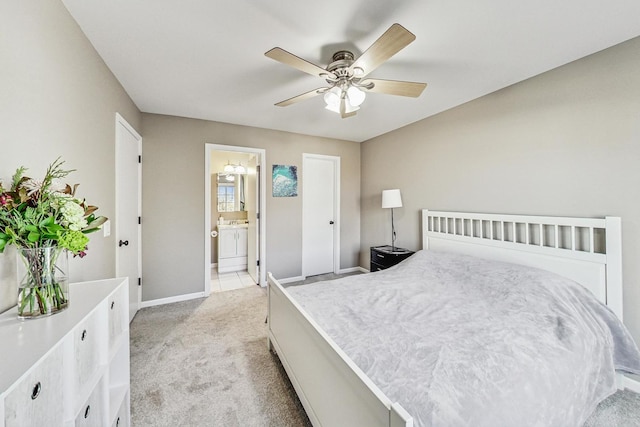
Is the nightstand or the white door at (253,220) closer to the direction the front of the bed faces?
the white door

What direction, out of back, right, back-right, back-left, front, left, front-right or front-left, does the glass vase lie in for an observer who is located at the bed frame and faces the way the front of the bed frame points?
front

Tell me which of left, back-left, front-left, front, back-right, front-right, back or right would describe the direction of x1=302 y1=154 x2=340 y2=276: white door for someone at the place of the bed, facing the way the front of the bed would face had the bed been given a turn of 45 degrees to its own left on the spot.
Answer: back-right

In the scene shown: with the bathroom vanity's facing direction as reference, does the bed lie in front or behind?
in front

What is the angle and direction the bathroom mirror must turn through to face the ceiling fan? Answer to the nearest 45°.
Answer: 0° — it already faces it

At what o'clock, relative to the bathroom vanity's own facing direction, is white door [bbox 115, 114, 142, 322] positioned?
The white door is roughly at 1 o'clock from the bathroom vanity.

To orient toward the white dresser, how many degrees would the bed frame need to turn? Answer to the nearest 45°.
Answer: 0° — it already faces it

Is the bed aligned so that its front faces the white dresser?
yes

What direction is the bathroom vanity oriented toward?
toward the camera

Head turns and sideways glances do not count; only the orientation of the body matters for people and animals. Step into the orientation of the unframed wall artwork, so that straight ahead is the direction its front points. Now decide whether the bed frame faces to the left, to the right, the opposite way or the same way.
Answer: to the right

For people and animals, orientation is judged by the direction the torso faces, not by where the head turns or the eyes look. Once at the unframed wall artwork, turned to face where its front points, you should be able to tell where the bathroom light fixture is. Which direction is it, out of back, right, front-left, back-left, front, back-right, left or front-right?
back-right

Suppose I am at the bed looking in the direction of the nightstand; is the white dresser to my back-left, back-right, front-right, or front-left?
back-left

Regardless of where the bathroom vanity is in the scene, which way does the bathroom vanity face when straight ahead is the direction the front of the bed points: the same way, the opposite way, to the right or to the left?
to the left

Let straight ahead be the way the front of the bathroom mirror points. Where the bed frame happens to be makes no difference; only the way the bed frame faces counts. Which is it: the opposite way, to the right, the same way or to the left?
to the right

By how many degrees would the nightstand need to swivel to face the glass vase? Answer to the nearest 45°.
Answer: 0° — it already faces it

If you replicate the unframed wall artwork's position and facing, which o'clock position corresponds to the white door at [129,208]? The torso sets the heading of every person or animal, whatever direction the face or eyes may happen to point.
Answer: The white door is roughly at 2 o'clock from the unframed wall artwork.

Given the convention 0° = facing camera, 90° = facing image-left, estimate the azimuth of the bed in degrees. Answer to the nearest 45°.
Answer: approximately 45°

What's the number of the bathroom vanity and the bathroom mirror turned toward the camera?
2

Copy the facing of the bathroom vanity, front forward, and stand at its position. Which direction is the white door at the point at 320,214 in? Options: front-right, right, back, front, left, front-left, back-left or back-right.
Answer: front-left

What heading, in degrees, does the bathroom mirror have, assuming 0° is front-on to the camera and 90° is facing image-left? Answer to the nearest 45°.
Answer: approximately 0°
